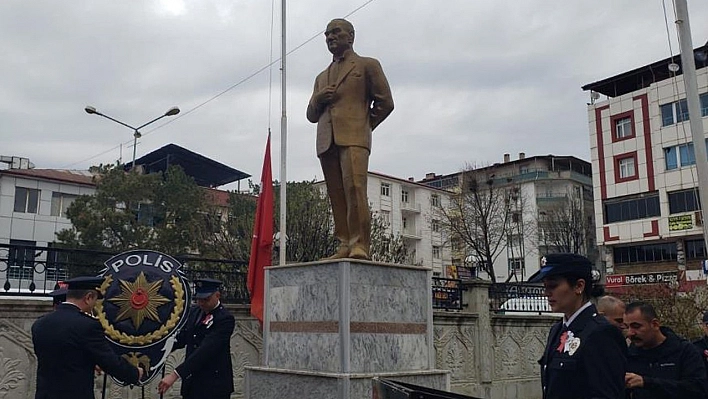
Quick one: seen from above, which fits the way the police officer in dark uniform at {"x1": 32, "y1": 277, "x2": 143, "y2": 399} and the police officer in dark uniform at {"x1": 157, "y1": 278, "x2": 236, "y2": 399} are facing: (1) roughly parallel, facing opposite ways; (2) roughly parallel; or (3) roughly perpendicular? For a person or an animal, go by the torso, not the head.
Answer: roughly parallel, facing opposite ways

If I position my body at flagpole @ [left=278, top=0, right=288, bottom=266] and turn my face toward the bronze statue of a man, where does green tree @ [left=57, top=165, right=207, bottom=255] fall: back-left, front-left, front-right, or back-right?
back-right

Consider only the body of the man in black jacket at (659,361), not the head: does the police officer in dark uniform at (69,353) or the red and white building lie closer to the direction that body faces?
the police officer in dark uniform

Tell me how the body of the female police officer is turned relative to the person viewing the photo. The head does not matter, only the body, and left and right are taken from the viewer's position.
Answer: facing the viewer and to the left of the viewer

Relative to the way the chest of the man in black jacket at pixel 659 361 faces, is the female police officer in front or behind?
in front

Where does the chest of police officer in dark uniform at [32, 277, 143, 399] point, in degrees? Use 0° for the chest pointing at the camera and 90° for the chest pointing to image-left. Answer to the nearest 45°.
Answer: approximately 225°

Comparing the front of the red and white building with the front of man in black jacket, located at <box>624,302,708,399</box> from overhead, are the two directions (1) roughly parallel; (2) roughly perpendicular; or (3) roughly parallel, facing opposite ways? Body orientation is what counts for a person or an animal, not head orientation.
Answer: roughly parallel

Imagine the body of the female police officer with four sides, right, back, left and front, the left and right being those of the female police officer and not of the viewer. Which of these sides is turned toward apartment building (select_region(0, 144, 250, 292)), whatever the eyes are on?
right

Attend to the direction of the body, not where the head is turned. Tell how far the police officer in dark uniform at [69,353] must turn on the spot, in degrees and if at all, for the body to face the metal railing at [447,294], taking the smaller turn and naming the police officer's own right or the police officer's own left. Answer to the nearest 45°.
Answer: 0° — they already face it

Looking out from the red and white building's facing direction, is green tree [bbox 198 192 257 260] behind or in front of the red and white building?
in front

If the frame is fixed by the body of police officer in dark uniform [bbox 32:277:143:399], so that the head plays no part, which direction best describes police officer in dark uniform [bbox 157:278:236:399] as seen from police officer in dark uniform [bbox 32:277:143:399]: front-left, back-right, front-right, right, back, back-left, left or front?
front

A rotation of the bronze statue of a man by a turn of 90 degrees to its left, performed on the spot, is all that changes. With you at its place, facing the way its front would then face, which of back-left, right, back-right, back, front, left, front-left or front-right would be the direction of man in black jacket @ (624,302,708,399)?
front

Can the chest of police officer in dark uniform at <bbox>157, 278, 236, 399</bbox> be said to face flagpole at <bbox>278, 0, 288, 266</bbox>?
no

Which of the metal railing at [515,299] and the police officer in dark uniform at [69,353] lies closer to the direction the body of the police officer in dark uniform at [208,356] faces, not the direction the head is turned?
the police officer in dark uniform

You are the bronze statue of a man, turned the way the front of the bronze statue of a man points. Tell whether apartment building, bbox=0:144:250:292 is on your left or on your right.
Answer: on your right

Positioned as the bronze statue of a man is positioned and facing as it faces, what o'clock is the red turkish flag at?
The red turkish flag is roughly at 4 o'clock from the bronze statue of a man.

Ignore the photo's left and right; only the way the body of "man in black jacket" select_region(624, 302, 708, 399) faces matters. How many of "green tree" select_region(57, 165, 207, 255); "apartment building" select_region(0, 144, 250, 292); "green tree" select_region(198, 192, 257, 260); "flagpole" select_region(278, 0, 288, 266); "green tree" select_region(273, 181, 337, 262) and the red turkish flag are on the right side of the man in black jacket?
6
